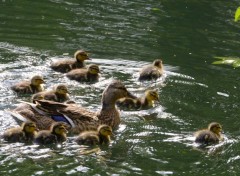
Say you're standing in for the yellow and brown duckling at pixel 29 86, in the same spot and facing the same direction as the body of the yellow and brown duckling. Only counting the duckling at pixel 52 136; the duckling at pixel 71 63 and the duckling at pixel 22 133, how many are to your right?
2

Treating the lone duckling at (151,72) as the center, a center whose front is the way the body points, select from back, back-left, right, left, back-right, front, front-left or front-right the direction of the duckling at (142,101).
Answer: back-right

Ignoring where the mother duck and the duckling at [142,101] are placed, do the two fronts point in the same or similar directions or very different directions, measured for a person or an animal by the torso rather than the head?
same or similar directions

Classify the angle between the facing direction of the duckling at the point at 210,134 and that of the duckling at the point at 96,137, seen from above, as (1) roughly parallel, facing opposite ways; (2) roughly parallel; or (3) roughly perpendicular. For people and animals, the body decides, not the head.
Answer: roughly parallel

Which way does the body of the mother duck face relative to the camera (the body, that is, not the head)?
to the viewer's right

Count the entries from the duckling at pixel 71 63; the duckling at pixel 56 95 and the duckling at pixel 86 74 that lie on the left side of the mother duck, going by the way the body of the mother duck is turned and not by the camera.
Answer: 3

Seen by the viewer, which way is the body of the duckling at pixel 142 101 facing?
to the viewer's right

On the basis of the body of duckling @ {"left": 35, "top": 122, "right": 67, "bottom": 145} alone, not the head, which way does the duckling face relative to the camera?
to the viewer's right

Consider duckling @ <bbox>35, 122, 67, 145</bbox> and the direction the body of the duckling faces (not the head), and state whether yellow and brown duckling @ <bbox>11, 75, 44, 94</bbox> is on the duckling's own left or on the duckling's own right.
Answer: on the duckling's own left

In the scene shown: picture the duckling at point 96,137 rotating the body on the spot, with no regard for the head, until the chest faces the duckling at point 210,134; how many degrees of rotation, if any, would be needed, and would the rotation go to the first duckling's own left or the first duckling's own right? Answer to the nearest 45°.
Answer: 0° — it already faces it

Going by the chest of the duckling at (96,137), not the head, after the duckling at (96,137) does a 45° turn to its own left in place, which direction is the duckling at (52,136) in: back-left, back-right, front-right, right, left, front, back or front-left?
back-left

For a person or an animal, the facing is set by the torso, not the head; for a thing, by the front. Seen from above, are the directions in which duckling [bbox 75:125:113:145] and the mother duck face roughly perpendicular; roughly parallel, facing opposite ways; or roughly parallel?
roughly parallel

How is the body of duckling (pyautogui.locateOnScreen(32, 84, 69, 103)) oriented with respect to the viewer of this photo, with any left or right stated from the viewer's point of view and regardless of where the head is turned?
facing to the right of the viewer

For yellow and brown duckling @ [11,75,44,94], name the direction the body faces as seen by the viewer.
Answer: to the viewer's right

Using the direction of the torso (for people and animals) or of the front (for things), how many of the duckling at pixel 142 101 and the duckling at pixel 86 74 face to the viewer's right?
2

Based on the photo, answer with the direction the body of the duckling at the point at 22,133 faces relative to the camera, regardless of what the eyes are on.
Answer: to the viewer's right

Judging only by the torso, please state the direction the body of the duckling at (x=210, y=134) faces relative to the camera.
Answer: to the viewer's right

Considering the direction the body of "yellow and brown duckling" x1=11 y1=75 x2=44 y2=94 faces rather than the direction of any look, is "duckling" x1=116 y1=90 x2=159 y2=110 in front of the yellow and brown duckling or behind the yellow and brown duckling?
in front
